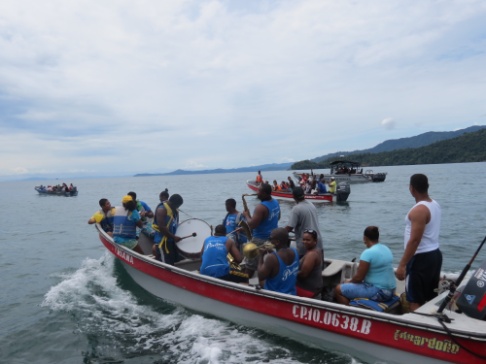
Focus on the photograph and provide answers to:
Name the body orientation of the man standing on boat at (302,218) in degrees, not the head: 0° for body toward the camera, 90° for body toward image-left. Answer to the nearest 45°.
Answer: approximately 135°

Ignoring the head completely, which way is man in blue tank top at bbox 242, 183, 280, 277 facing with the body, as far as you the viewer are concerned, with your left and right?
facing away from the viewer and to the left of the viewer

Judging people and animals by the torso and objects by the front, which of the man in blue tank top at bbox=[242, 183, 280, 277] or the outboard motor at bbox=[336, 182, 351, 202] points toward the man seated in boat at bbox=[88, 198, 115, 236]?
the man in blue tank top

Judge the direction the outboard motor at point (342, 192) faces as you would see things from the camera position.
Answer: facing away from the viewer and to the left of the viewer

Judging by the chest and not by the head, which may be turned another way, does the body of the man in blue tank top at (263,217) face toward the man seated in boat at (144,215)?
yes

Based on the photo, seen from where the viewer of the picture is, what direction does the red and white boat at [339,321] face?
facing away from the viewer and to the left of the viewer

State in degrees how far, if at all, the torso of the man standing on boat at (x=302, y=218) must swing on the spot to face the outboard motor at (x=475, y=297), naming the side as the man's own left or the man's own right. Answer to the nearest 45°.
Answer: approximately 180°

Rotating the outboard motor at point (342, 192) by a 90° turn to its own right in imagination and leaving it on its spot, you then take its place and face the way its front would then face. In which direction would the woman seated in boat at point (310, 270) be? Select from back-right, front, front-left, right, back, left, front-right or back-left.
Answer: back-right
